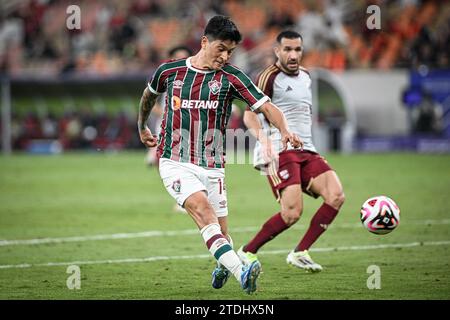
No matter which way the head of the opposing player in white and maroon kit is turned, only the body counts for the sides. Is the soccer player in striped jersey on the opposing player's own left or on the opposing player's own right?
on the opposing player's own right
